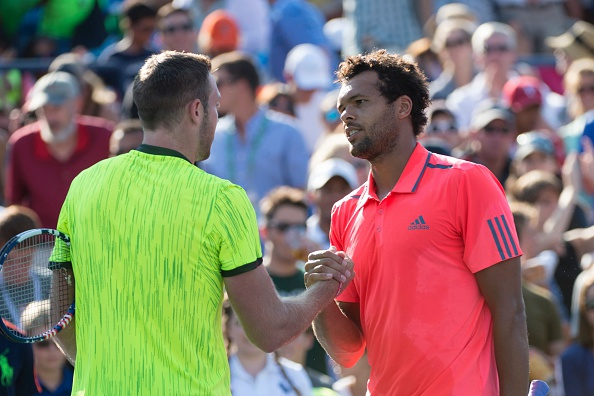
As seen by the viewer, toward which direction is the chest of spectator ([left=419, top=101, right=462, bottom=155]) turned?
toward the camera

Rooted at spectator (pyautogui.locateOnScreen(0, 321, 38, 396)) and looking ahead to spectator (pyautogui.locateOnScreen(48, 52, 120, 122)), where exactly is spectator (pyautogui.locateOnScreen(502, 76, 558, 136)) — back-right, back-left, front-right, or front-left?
front-right

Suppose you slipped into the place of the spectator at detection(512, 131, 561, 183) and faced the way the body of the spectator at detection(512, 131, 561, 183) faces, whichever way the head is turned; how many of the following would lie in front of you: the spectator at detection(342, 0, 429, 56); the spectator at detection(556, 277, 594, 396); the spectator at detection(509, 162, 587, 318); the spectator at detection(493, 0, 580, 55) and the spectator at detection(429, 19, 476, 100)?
2

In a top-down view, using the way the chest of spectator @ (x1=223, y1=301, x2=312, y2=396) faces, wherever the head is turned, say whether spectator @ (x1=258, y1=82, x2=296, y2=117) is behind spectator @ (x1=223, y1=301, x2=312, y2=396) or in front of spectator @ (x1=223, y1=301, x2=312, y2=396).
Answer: behind

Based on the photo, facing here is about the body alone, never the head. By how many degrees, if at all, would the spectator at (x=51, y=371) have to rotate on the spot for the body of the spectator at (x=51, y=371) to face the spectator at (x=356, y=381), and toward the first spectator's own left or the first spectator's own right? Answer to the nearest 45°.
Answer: approximately 90° to the first spectator's own left

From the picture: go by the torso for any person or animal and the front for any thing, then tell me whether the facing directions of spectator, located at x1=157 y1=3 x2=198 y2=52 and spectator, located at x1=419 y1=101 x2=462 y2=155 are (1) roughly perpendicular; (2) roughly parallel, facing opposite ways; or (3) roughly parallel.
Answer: roughly parallel

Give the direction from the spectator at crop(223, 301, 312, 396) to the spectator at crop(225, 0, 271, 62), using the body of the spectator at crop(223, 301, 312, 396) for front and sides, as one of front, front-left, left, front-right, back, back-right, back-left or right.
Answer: back

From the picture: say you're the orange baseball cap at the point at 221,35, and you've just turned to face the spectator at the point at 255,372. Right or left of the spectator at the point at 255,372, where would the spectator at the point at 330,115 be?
left

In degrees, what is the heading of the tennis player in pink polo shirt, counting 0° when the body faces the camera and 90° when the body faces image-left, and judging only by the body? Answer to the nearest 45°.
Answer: approximately 45°

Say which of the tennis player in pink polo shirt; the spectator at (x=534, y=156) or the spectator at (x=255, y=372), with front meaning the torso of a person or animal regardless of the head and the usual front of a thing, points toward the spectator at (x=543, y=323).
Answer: the spectator at (x=534, y=156)

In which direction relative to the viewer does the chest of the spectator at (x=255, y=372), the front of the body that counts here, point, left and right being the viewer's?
facing the viewer

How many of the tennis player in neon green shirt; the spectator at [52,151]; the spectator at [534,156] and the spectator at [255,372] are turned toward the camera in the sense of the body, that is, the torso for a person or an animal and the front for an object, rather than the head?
3

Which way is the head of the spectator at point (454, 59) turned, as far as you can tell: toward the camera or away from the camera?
toward the camera

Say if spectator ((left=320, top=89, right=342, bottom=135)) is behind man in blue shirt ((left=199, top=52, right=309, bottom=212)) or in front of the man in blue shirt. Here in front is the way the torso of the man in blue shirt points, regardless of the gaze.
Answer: behind

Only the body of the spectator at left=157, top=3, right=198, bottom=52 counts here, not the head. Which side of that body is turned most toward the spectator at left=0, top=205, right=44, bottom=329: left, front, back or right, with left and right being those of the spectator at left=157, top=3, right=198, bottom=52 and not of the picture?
front

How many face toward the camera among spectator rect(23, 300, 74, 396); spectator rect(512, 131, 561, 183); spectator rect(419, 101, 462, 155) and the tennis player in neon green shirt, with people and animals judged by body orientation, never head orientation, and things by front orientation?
3
